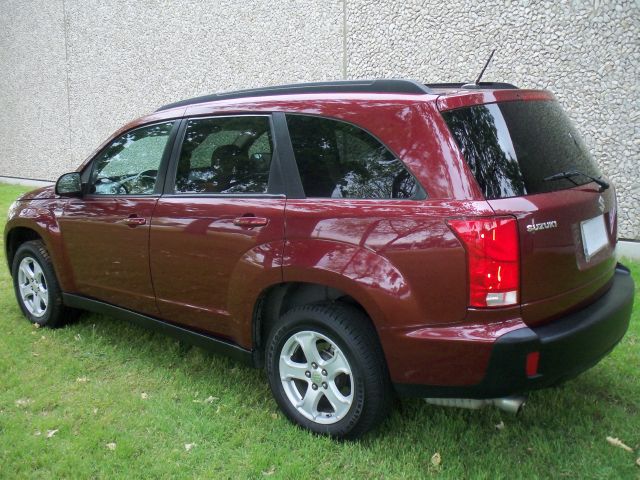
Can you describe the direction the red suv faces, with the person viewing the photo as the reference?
facing away from the viewer and to the left of the viewer
